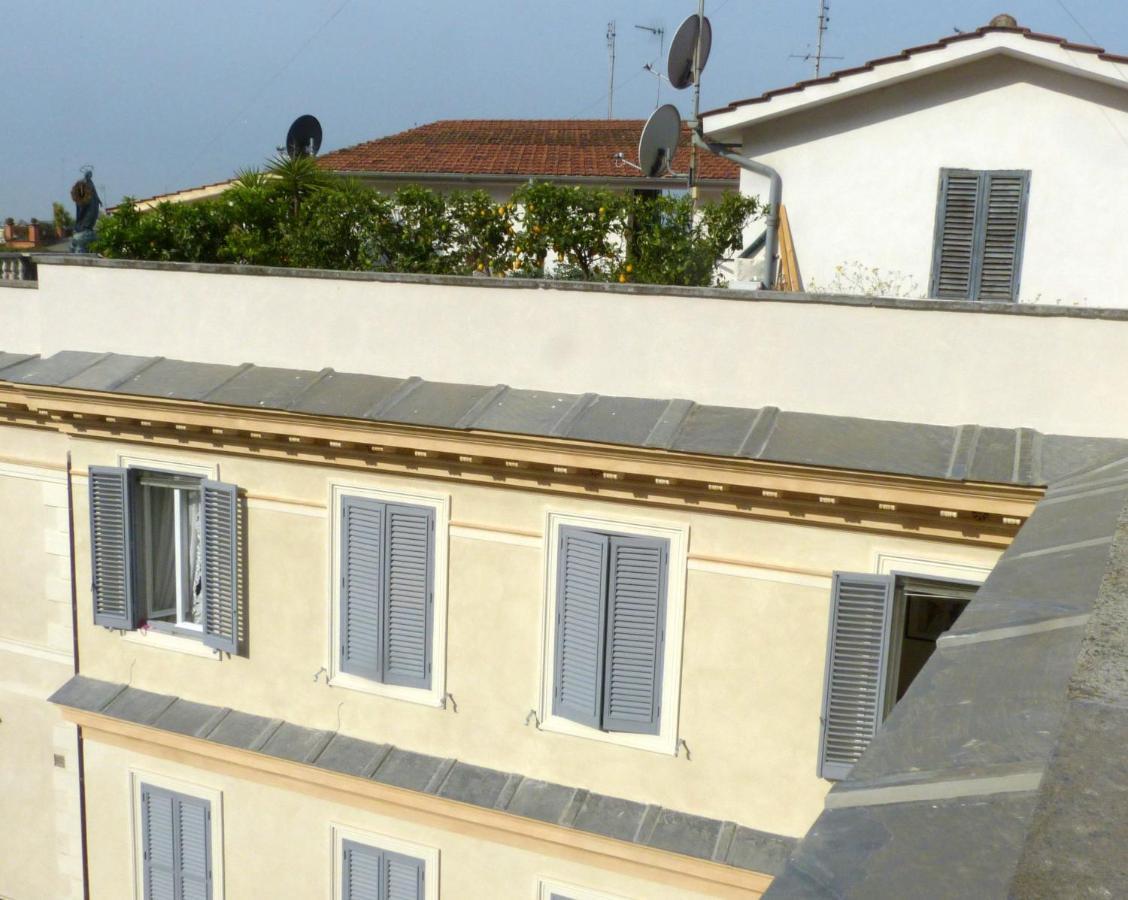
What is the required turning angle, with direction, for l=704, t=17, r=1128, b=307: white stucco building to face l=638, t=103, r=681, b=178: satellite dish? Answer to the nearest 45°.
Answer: approximately 90° to its right

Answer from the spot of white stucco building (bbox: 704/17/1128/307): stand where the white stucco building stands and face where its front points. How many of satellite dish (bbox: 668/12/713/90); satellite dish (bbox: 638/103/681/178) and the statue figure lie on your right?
3

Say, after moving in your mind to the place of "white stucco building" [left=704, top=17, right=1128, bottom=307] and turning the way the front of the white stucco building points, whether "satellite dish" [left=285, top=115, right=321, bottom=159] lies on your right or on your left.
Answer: on your right

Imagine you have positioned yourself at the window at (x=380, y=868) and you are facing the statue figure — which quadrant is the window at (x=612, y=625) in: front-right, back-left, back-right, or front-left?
back-right

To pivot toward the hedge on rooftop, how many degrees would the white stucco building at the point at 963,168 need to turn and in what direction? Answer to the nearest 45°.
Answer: approximately 90° to its right

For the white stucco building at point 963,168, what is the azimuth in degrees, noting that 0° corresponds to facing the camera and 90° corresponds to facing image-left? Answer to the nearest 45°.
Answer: approximately 0°

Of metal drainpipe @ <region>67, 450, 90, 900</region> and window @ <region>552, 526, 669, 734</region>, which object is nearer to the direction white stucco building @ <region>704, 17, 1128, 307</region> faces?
the window

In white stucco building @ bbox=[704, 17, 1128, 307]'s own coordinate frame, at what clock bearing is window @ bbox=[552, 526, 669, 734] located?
The window is roughly at 1 o'clock from the white stucco building.

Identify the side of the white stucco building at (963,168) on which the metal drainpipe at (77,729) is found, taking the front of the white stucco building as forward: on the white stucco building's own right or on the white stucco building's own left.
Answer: on the white stucco building's own right

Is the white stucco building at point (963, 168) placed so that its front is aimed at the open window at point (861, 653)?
yes

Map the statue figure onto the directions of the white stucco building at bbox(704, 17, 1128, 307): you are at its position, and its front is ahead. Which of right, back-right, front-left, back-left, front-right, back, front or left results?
right
